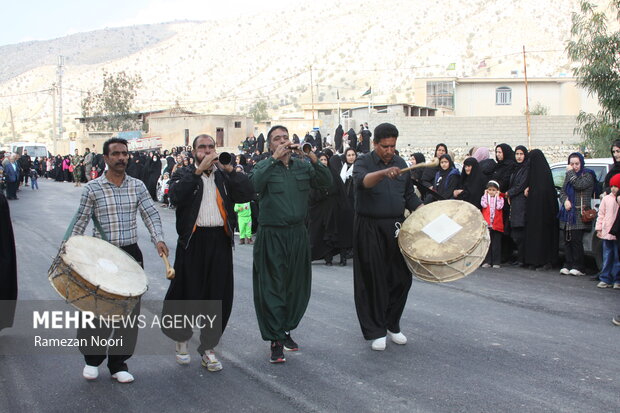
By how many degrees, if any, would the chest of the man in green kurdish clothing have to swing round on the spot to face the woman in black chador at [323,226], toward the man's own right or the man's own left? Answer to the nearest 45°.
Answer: approximately 180°

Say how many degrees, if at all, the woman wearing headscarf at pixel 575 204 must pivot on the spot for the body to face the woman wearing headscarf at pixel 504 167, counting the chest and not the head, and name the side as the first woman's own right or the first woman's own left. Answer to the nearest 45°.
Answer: approximately 90° to the first woman's own right

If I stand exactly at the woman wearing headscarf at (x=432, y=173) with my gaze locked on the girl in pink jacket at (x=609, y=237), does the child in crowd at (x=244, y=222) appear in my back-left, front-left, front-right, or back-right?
back-right

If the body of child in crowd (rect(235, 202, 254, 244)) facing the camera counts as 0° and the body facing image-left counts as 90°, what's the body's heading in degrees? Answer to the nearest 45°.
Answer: approximately 0°

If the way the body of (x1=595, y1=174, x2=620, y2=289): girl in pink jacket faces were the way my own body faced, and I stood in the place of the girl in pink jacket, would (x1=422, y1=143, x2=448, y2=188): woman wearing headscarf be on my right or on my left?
on my right

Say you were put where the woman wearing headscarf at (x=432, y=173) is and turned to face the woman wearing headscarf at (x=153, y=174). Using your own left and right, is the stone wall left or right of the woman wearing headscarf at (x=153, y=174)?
right

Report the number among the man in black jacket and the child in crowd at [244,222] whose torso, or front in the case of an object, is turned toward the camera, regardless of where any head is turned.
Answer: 2

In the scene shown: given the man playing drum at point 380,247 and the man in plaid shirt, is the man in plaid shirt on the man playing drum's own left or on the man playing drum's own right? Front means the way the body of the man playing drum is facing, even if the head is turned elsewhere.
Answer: on the man playing drum's own right
